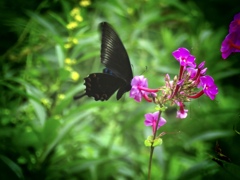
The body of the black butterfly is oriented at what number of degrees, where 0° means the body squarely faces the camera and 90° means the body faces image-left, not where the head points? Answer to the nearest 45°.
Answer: approximately 270°
